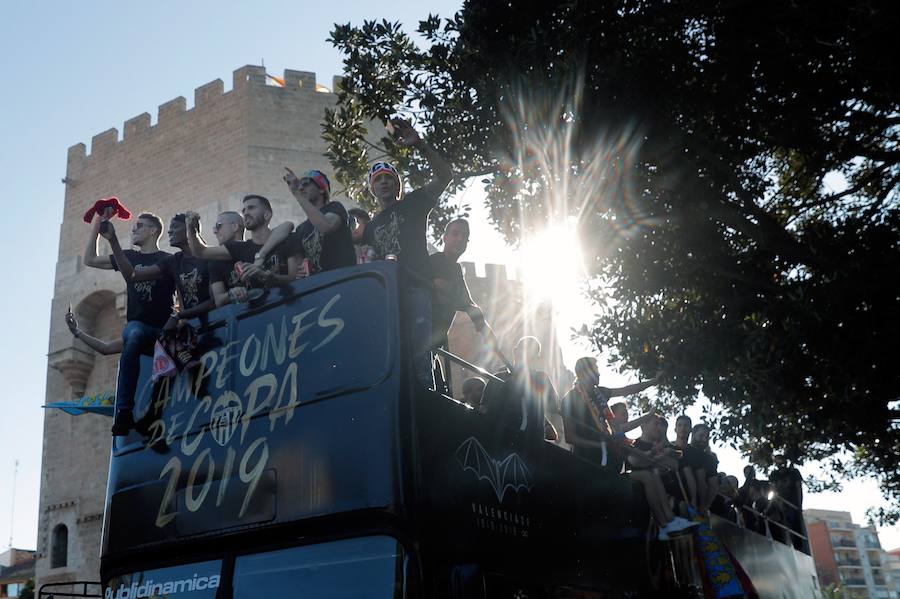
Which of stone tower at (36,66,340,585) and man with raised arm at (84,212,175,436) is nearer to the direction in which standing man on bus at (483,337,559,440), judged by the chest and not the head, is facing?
the man with raised arm

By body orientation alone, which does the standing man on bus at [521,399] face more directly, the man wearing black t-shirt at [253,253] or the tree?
the man wearing black t-shirt

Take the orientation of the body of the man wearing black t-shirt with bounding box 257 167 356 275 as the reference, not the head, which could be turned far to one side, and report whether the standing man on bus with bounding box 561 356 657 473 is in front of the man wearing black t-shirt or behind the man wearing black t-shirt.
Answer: behind

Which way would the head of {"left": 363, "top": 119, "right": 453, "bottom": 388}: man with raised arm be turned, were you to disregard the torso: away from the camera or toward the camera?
toward the camera

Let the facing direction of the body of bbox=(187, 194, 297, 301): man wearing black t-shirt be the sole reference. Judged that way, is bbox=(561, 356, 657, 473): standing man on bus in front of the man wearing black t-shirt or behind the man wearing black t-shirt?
behind

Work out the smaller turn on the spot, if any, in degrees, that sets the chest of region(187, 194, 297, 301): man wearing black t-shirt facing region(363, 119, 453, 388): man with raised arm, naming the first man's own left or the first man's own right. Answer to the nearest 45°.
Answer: approximately 135° to the first man's own left

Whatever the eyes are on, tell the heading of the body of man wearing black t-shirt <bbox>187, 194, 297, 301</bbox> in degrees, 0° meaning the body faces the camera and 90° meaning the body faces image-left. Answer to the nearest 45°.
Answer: approximately 45°

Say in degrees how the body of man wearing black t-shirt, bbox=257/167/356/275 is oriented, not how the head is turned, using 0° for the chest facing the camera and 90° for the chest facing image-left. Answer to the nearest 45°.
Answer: approximately 45°

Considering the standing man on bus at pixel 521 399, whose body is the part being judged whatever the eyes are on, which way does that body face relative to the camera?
toward the camera

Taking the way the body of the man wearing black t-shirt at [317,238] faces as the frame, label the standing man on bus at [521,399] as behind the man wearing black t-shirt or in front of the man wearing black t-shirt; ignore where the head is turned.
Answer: behind

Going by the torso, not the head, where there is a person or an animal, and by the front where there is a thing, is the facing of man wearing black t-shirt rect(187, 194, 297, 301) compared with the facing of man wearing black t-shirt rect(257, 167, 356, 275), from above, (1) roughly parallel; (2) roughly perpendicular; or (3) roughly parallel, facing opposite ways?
roughly parallel
